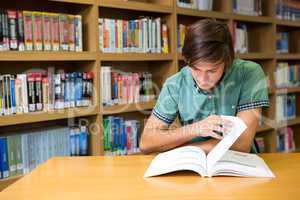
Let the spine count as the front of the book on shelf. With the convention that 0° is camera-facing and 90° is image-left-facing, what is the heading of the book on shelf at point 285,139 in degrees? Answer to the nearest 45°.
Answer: approximately 0°

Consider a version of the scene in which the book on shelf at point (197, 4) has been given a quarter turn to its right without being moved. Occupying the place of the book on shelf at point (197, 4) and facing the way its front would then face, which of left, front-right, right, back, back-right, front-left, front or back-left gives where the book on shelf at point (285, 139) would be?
back-right

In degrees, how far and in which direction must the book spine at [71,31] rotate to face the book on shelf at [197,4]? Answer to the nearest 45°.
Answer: approximately 135° to its left

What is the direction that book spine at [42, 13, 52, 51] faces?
toward the camera

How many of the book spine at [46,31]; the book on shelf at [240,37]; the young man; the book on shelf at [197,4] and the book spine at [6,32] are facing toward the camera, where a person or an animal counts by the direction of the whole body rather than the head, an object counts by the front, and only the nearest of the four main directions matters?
5

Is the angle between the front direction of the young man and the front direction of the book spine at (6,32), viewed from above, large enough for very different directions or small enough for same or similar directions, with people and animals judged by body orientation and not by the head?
same or similar directions

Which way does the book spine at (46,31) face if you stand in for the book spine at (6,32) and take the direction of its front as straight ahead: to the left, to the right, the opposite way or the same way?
the same way

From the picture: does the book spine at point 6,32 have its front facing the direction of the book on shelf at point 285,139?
no

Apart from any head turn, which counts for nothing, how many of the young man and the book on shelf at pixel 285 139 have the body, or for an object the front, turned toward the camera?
2

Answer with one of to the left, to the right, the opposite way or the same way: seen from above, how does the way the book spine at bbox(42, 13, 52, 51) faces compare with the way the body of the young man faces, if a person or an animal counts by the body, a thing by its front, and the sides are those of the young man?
the same way

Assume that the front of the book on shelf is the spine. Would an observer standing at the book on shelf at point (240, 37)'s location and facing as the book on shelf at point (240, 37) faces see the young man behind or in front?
in front

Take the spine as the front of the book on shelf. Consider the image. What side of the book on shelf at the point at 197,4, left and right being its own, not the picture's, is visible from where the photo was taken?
front

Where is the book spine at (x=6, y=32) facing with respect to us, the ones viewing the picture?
facing the viewer

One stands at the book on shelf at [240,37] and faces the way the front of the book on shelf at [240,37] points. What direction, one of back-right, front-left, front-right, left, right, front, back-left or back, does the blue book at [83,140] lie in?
front-right
